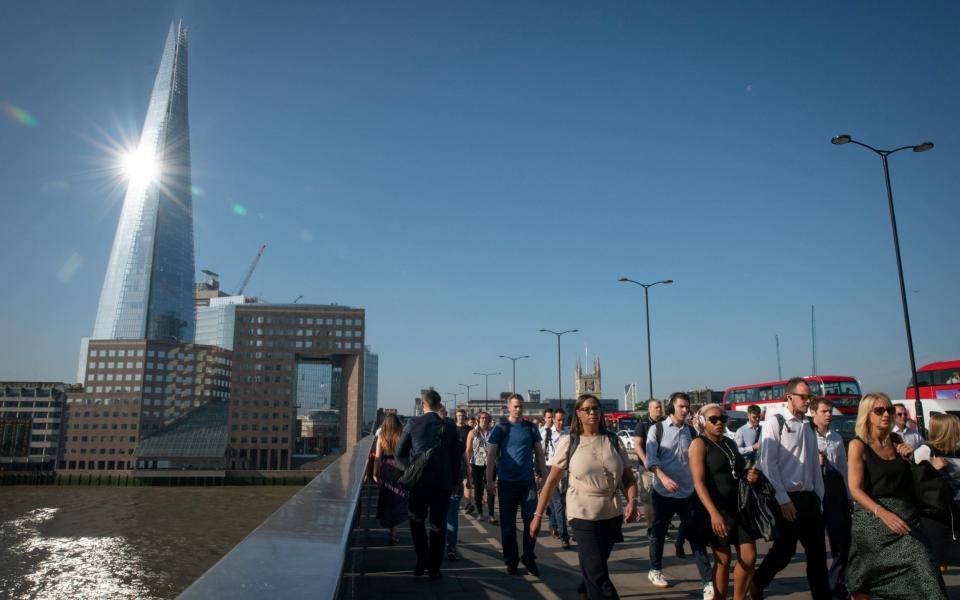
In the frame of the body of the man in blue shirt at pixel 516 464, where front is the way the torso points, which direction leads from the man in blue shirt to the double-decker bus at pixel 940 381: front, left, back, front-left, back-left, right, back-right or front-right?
back-left

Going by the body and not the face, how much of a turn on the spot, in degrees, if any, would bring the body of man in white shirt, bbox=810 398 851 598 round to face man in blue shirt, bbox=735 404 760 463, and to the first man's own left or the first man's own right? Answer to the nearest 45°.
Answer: approximately 180°

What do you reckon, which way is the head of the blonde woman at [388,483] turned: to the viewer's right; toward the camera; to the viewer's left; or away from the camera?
away from the camera

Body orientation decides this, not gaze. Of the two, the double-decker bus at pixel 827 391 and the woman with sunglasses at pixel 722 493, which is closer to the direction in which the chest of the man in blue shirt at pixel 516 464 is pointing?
the woman with sunglasses

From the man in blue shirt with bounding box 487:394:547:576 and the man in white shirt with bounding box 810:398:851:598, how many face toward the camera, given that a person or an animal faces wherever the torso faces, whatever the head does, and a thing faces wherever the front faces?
2

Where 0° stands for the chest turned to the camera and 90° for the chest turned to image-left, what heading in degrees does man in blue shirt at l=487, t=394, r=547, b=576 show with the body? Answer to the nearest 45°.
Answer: approximately 0°

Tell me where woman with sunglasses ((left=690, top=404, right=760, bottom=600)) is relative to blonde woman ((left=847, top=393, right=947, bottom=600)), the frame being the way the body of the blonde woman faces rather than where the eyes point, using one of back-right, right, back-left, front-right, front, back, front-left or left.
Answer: back-right

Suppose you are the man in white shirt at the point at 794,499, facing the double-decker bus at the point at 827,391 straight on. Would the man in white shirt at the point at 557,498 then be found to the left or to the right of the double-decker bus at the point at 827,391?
left

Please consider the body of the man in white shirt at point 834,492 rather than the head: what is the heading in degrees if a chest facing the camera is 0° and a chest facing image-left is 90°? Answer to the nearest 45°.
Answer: approximately 0°

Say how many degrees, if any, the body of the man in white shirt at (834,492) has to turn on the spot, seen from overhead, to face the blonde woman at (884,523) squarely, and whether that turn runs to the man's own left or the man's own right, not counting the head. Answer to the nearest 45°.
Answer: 0° — they already face them
